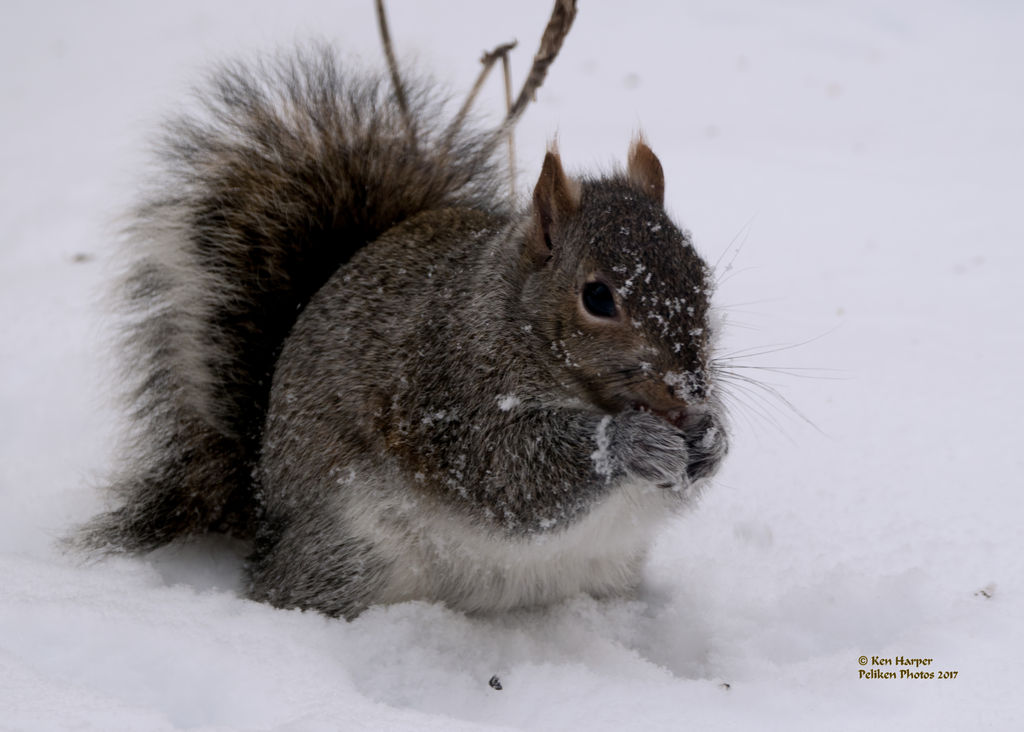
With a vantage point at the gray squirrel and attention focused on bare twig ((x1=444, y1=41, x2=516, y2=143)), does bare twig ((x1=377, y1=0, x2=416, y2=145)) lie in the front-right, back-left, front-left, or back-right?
front-left

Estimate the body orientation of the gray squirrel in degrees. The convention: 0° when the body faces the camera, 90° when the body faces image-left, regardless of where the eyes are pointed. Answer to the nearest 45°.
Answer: approximately 315°

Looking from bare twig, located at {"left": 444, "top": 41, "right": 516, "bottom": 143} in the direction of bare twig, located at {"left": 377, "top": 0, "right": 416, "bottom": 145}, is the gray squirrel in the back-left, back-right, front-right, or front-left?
front-left
